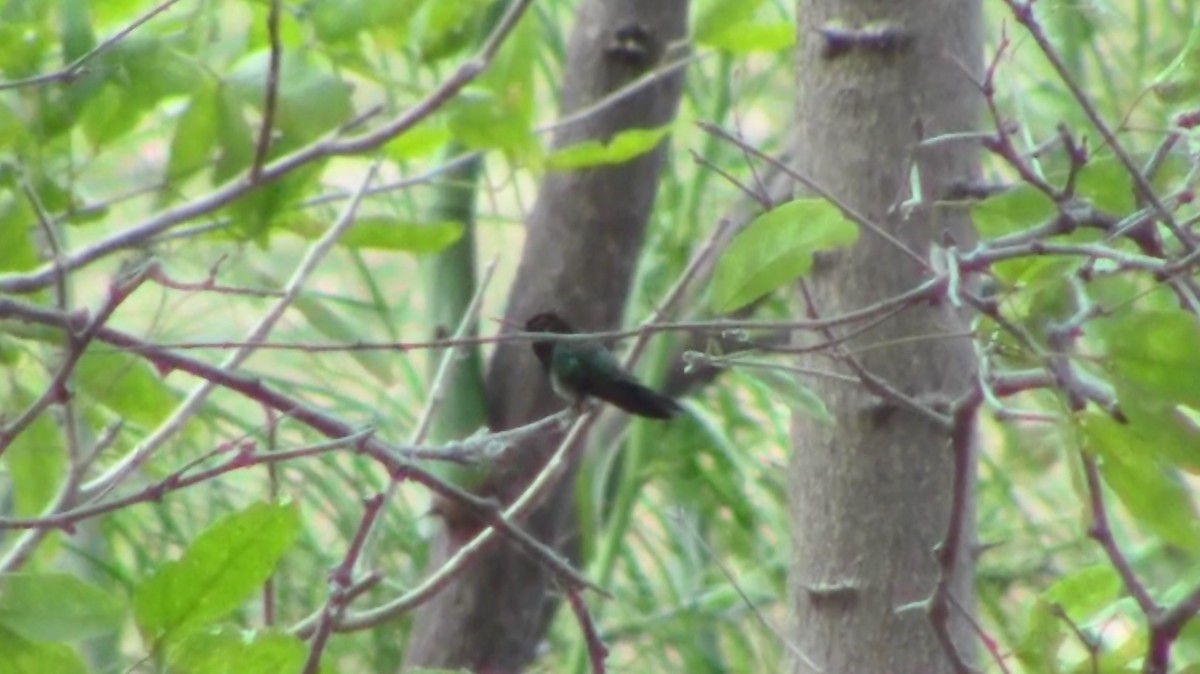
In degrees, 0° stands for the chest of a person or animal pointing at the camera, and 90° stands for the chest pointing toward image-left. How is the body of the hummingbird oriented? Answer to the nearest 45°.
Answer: approximately 90°

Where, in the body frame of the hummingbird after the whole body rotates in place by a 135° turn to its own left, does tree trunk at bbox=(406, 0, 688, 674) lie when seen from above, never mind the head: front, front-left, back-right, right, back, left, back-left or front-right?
back-left
